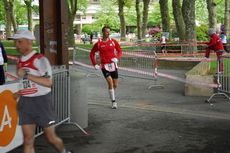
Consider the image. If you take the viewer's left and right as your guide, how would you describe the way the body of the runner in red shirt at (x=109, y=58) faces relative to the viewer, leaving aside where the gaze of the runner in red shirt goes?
facing the viewer

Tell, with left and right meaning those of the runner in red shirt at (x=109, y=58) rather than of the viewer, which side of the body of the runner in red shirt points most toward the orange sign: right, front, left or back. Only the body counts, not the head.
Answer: front

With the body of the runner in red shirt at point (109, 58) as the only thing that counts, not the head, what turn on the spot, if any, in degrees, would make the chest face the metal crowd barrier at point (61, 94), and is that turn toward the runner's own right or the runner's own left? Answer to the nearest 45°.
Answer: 0° — they already face it

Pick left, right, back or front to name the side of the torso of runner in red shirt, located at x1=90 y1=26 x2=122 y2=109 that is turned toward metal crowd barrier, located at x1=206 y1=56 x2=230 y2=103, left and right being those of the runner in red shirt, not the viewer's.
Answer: left

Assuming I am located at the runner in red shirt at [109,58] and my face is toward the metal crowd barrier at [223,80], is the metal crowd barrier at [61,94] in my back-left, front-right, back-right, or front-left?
back-right

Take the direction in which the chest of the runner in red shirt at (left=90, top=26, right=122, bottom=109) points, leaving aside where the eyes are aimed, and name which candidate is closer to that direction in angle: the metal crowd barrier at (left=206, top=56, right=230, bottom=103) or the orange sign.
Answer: the orange sign

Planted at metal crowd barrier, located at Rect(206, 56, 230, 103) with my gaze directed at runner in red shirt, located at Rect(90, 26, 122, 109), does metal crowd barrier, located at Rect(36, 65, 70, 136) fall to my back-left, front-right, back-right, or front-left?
front-left

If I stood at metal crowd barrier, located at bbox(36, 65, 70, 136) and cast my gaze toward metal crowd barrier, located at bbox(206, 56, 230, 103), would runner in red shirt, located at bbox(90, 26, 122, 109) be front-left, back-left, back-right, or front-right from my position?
front-left
